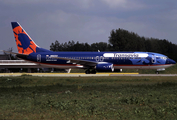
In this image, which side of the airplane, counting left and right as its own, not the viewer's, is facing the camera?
right
